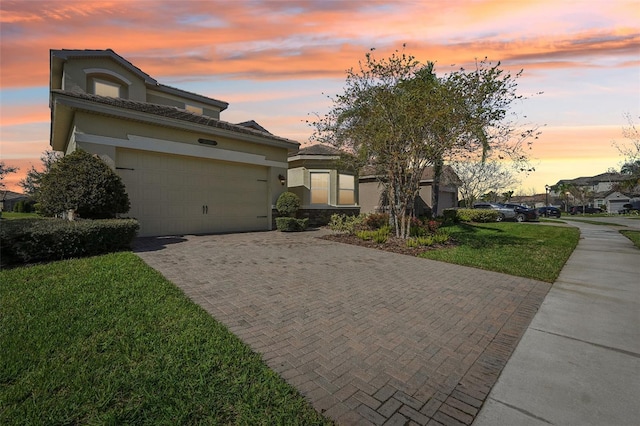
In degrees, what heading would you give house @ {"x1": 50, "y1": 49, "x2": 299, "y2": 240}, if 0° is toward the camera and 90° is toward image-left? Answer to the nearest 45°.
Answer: approximately 315°

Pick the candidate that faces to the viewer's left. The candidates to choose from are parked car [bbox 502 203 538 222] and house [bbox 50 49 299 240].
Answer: the parked car

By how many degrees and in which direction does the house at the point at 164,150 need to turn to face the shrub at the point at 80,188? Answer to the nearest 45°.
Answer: approximately 90° to its right

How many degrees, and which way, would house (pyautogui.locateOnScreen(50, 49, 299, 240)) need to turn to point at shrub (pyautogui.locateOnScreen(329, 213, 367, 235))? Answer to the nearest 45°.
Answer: approximately 45° to its left

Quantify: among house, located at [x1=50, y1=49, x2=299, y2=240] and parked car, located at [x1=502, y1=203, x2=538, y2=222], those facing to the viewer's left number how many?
1

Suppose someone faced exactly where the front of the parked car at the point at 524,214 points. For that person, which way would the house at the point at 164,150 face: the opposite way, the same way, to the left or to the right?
the opposite way
